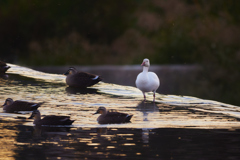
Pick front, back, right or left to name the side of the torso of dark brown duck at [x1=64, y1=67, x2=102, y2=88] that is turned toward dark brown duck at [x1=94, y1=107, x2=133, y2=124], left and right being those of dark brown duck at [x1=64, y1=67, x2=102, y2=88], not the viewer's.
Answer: left

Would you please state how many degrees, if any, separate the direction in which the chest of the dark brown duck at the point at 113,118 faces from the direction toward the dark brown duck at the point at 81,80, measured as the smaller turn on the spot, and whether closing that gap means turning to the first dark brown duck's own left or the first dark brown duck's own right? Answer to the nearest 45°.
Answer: approximately 90° to the first dark brown duck's own right

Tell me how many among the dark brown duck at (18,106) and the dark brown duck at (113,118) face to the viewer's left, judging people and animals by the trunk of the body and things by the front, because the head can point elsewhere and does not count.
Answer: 2

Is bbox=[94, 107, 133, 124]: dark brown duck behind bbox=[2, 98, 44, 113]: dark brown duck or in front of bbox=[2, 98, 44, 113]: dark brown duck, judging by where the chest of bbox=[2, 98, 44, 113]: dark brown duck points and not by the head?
behind

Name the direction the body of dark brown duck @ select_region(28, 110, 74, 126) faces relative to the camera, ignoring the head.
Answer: to the viewer's left

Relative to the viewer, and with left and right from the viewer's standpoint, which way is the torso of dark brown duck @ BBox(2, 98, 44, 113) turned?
facing to the left of the viewer

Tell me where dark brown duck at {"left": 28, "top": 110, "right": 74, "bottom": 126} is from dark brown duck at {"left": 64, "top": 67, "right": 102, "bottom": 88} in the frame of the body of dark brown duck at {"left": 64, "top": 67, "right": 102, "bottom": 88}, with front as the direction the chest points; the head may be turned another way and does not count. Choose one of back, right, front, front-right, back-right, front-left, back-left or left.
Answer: left

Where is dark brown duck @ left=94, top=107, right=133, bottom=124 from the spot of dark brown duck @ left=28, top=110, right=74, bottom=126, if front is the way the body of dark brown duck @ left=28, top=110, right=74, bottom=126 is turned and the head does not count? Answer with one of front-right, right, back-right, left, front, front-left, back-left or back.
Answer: back

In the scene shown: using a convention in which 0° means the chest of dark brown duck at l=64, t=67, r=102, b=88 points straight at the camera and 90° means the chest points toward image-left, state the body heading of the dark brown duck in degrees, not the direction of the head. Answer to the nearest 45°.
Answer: approximately 90°

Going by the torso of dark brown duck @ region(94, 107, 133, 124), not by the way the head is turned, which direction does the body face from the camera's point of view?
to the viewer's left

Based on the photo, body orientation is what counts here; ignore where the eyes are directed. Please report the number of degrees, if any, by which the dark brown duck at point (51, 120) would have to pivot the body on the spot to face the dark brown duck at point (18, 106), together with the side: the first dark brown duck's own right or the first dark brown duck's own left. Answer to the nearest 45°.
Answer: approximately 45° to the first dark brown duck's own right
